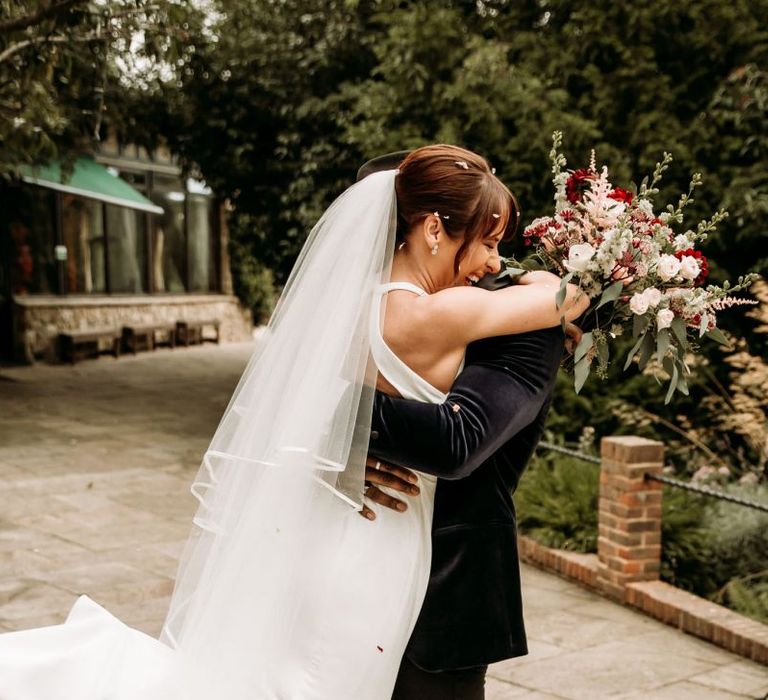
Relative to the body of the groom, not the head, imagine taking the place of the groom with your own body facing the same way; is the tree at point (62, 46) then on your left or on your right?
on your right

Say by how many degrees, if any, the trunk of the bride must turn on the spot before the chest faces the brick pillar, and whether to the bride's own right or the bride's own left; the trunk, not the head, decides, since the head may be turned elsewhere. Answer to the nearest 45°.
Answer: approximately 45° to the bride's own left

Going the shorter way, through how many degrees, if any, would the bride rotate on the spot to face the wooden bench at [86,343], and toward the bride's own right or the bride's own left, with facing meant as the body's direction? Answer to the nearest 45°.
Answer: approximately 90° to the bride's own left

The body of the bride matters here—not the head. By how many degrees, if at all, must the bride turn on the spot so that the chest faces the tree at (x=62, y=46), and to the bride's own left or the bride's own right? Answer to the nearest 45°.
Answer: approximately 90° to the bride's own left

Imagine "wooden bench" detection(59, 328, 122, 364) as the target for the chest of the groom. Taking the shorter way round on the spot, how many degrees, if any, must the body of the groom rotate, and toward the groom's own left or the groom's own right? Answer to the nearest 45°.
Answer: approximately 45° to the groom's own right

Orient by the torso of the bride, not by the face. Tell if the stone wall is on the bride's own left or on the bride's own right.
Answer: on the bride's own left

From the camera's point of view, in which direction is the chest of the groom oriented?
to the viewer's left

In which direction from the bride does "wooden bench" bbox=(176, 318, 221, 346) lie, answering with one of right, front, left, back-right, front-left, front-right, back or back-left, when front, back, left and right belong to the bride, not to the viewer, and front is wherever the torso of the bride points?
left

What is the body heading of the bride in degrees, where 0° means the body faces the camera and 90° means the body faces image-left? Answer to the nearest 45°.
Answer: approximately 270°

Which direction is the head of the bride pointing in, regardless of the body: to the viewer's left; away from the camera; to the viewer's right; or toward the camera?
to the viewer's right
